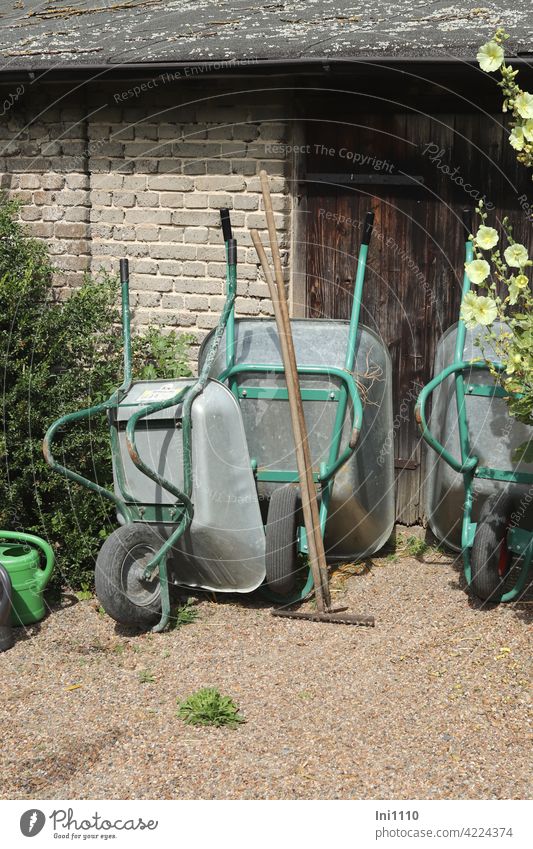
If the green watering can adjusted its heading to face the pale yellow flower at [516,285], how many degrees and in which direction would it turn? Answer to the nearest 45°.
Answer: approximately 135° to its left

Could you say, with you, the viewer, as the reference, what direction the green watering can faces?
facing to the left of the viewer

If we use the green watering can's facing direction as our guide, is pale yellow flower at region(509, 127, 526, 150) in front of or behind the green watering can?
behind

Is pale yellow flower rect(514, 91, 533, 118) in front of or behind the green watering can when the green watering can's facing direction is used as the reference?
behind

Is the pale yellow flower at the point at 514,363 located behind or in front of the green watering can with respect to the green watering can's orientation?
behind

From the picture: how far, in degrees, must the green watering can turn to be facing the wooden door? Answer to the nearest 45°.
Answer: approximately 180°

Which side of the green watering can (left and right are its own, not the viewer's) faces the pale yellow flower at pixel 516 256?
back

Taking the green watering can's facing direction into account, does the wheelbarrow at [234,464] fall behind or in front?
behind
